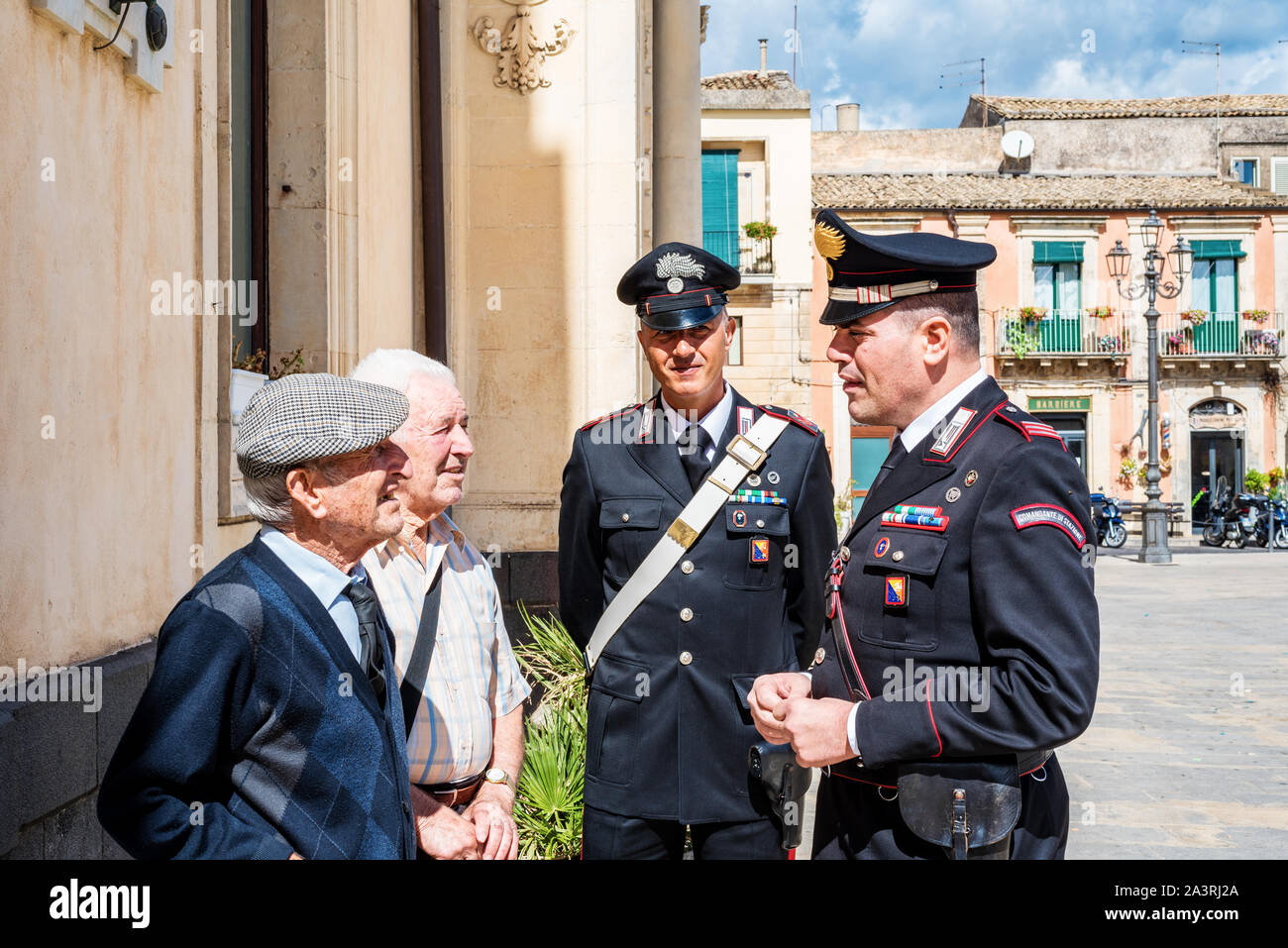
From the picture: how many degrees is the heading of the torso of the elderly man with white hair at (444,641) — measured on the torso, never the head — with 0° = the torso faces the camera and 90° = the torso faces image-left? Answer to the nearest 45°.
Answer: approximately 315°

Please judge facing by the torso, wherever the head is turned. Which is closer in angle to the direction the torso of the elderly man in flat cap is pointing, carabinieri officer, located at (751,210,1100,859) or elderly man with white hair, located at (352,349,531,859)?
the carabinieri officer

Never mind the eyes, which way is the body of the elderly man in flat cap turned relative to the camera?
to the viewer's right

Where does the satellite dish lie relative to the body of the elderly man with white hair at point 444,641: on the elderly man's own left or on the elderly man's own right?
on the elderly man's own left

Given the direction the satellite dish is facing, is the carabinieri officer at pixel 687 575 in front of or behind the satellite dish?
in front

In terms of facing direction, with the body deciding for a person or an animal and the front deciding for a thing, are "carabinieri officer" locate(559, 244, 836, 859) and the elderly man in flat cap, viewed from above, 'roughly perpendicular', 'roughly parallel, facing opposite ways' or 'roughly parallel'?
roughly perpendicular

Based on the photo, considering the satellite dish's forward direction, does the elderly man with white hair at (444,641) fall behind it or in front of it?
in front

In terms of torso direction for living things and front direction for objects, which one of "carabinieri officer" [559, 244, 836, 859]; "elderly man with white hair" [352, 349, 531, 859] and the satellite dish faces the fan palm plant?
the satellite dish
